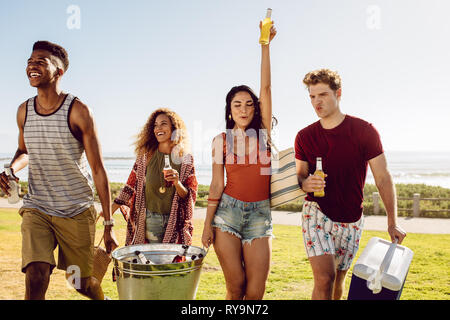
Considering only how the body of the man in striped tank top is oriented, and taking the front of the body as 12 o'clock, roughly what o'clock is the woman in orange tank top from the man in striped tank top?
The woman in orange tank top is roughly at 8 o'clock from the man in striped tank top.

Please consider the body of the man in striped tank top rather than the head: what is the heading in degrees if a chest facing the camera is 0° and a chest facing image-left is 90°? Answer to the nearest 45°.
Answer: approximately 45°

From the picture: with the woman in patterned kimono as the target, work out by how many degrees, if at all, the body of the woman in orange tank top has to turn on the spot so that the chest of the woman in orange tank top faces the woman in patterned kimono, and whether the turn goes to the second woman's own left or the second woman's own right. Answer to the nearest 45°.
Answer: approximately 135° to the second woman's own right

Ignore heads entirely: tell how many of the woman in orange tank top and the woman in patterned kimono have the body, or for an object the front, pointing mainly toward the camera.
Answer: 2

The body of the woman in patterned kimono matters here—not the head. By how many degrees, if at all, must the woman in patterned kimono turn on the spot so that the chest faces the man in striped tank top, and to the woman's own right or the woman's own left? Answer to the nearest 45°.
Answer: approximately 45° to the woman's own right

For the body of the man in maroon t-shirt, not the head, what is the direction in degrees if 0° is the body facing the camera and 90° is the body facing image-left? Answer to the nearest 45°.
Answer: approximately 45°

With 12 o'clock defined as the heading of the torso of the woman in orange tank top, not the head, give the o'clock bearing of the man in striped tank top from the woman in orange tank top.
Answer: The man in striped tank top is roughly at 3 o'clock from the woman in orange tank top.

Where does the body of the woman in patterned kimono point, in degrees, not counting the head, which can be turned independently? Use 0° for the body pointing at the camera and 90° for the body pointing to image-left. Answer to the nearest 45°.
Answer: approximately 0°

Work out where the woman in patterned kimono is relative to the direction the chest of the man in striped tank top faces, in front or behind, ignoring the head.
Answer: behind
